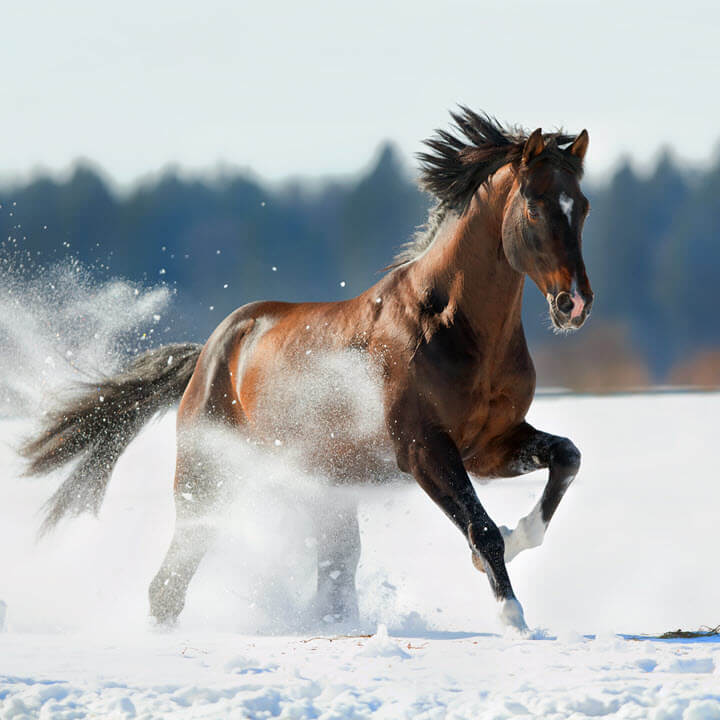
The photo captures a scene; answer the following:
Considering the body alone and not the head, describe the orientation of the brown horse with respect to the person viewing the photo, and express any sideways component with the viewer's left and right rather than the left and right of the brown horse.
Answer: facing the viewer and to the right of the viewer
